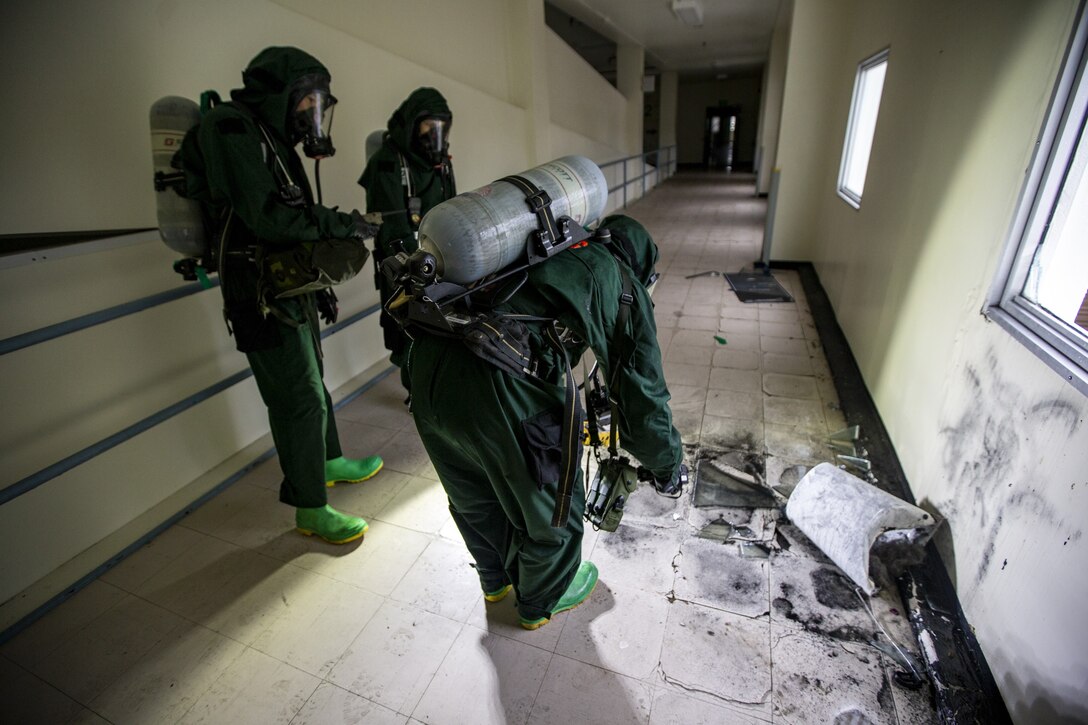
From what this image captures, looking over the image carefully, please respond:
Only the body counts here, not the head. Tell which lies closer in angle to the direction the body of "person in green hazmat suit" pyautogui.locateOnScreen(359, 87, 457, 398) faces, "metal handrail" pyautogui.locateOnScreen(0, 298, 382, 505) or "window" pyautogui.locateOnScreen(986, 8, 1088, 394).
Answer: the window

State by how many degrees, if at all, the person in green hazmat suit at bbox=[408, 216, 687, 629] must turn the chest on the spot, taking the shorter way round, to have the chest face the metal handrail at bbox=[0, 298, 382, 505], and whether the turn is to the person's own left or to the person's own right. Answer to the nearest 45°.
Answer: approximately 135° to the person's own left

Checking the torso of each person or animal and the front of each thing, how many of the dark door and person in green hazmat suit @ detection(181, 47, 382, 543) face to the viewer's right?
1

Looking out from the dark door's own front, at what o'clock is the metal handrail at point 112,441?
The metal handrail is roughly at 12 o'clock from the dark door.

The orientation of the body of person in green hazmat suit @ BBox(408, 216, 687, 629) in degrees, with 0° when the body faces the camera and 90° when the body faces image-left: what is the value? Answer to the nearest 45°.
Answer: approximately 225°

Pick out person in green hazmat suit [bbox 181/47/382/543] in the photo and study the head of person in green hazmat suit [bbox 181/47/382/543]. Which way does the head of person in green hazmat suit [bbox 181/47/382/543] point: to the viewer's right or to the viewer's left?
to the viewer's right

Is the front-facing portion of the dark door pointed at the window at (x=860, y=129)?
yes

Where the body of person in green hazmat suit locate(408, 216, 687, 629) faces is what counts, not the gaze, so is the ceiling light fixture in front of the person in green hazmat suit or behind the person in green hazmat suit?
in front

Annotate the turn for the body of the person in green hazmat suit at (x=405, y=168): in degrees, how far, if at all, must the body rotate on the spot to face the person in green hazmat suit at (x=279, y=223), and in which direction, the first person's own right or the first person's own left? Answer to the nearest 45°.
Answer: approximately 90° to the first person's own right

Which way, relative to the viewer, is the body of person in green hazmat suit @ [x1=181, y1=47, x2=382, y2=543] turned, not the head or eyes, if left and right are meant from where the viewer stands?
facing to the right of the viewer

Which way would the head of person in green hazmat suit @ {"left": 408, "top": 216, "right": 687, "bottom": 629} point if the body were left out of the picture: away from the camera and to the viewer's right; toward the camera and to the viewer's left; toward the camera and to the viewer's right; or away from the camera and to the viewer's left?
away from the camera and to the viewer's right

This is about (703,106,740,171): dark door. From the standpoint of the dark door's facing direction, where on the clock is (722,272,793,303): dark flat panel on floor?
The dark flat panel on floor is roughly at 12 o'clock from the dark door.

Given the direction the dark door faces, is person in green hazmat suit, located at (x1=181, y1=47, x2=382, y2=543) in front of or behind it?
in front

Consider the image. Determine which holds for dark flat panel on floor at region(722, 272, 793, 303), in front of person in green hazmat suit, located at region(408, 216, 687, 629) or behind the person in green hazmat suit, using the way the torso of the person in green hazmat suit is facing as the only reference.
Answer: in front
